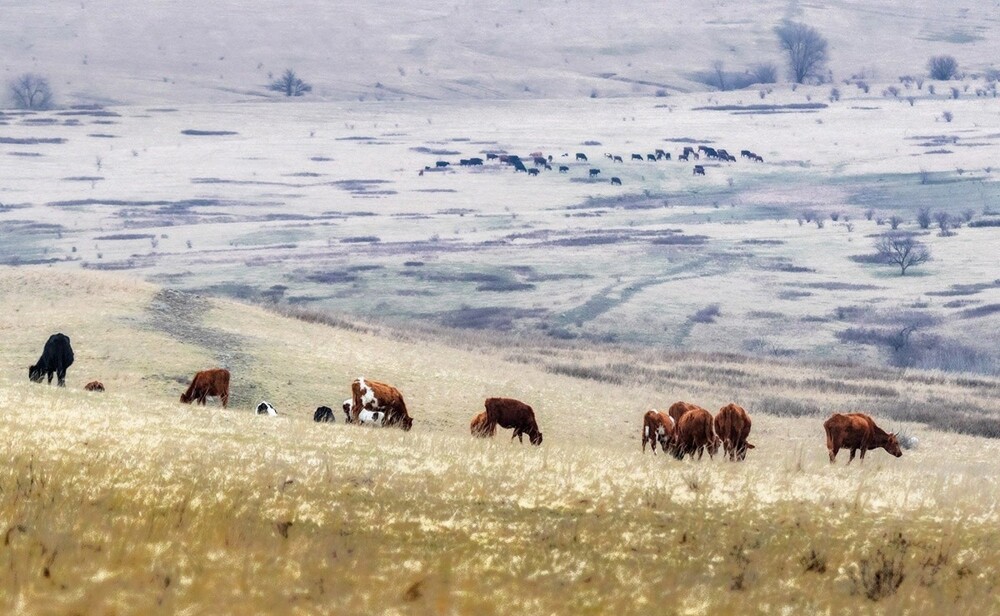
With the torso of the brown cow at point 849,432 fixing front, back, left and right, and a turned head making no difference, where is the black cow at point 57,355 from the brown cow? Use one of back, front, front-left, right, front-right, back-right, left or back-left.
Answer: back

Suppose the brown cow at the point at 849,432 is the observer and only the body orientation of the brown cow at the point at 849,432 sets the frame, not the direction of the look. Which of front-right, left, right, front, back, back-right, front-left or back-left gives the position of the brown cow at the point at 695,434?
back-right

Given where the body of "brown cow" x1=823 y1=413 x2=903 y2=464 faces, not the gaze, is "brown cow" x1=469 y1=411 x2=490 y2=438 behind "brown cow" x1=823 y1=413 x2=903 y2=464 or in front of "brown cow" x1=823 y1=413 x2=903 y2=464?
behind

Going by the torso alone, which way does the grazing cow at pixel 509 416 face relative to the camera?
to the viewer's right

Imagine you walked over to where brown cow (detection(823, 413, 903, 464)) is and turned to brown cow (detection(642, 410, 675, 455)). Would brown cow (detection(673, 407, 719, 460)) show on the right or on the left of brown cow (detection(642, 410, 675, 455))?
left

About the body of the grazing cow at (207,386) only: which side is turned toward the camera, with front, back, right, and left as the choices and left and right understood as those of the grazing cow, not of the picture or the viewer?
left

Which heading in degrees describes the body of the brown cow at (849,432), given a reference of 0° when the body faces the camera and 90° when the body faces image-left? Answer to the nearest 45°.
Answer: approximately 270°

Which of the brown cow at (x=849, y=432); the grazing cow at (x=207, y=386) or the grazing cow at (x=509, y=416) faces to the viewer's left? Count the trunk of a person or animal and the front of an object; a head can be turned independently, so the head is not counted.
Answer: the grazing cow at (x=207, y=386)

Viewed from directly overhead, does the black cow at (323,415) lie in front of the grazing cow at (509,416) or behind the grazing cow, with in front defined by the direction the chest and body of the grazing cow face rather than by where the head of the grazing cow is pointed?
behind

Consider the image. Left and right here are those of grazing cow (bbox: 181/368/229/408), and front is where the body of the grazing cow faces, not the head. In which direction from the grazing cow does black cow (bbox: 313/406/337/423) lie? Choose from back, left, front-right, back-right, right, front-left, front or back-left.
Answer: back

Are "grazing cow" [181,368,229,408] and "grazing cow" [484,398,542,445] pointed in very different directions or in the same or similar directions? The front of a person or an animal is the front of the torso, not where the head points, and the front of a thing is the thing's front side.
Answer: very different directions
